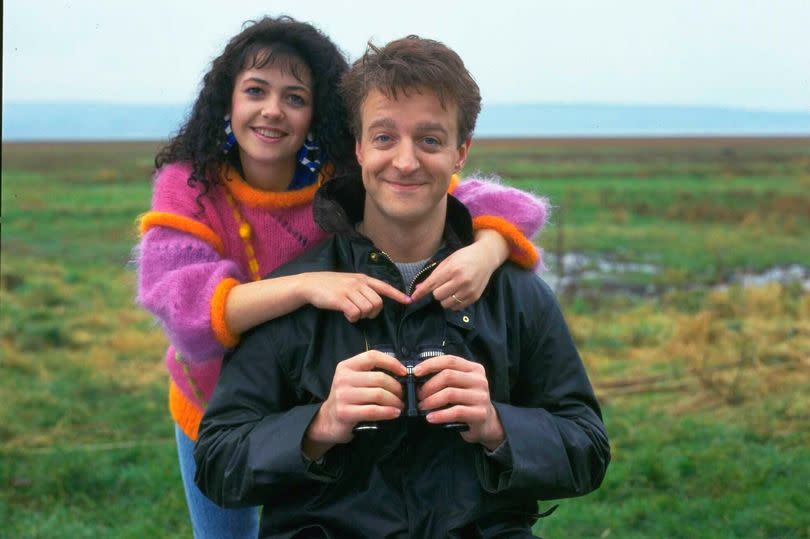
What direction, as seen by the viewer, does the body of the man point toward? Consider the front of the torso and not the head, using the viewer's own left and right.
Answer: facing the viewer
